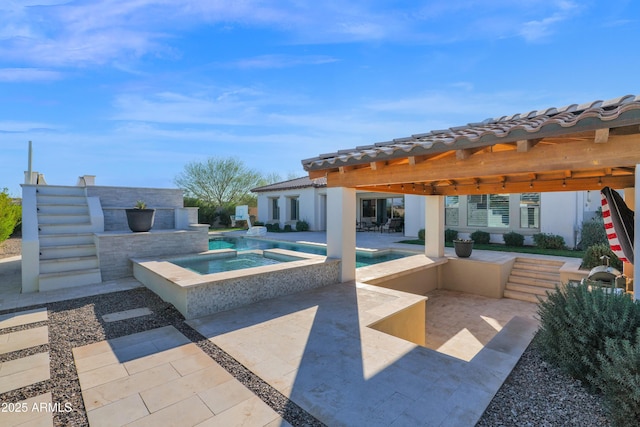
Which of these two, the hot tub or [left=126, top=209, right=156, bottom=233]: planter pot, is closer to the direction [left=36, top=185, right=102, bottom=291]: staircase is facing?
the hot tub

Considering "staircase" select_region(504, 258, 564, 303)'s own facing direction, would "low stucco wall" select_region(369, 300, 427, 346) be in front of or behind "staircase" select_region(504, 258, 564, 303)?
in front

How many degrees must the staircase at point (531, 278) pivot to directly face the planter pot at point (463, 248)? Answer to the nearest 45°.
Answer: approximately 45° to its right

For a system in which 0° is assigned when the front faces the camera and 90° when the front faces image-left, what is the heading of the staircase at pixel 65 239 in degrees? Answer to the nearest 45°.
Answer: approximately 0°

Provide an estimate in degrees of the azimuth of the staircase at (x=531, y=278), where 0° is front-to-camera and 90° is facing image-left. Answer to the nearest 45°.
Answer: approximately 45°

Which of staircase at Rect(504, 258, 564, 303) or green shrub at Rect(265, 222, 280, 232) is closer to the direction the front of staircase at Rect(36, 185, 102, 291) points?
the staircase

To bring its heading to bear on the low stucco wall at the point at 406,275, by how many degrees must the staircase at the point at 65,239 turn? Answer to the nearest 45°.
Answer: approximately 45° to its left

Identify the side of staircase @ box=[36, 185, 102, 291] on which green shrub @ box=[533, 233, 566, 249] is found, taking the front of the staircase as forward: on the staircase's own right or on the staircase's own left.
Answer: on the staircase's own left
